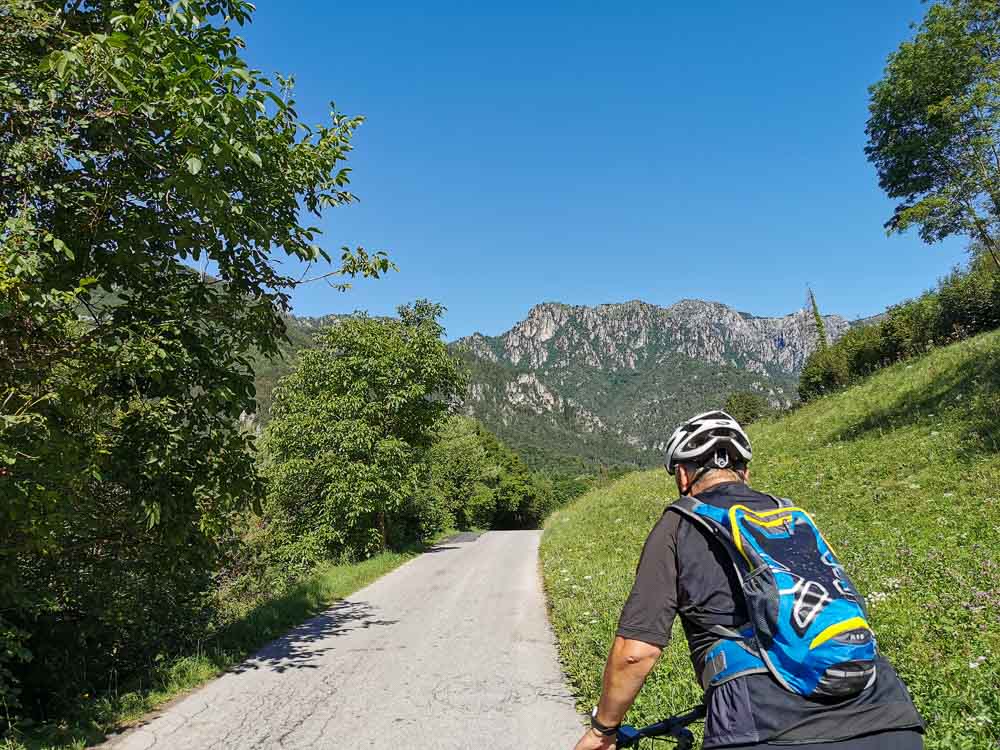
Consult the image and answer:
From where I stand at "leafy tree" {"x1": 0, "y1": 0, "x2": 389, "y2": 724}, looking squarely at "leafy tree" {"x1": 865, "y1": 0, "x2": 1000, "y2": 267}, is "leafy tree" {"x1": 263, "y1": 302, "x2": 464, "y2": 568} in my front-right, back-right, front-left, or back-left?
front-left

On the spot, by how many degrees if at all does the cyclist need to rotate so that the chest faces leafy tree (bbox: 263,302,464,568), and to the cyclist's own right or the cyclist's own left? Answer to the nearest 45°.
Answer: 0° — they already face it

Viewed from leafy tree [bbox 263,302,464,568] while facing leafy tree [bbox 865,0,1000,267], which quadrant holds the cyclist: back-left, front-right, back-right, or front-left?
front-right

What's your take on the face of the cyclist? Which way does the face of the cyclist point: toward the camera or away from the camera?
away from the camera

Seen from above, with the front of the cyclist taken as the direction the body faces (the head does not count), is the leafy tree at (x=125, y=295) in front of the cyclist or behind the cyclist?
in front

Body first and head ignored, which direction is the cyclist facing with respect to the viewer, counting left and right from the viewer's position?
facing away from the viewer and to the left of the viewer

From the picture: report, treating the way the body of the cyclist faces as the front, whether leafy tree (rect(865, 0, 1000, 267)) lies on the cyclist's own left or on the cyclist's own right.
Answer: on the cyclist's own right

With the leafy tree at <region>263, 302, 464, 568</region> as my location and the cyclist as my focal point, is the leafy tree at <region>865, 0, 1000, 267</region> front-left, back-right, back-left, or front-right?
front-left
